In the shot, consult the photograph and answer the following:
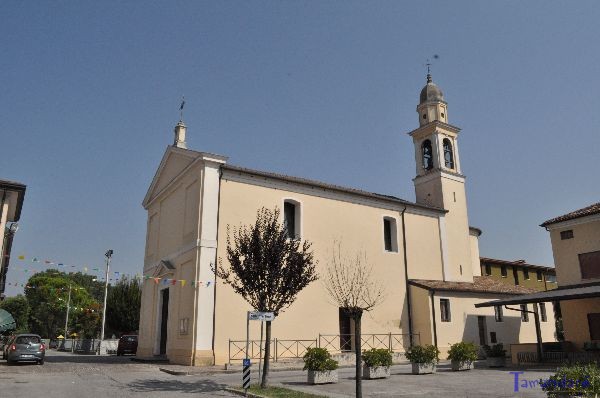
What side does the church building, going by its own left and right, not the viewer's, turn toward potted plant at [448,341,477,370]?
left

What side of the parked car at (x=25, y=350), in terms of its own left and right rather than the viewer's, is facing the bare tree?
back

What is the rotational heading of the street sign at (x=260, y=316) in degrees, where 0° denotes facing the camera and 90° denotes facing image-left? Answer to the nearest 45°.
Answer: approximately 0°

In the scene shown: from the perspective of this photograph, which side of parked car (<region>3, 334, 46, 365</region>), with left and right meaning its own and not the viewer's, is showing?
back

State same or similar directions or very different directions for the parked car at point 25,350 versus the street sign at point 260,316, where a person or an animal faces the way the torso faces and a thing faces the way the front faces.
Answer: very different directions

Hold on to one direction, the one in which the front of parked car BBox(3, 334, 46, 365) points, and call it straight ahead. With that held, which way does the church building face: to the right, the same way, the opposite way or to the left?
to the left

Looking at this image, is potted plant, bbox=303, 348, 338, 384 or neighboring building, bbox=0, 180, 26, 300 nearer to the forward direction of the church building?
the neighboring building

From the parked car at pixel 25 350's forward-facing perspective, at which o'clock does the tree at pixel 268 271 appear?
The tree is roughly at 5 o'clock from the parked car.

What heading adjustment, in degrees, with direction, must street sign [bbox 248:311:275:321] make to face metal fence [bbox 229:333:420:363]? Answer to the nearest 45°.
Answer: approximately 180°

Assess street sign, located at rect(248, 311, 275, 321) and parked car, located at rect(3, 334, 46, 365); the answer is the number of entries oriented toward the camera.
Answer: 1

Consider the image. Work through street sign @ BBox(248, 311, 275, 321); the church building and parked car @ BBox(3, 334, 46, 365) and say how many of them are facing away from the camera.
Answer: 1

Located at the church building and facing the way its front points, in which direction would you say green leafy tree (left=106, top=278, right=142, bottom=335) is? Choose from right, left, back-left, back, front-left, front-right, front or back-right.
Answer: right

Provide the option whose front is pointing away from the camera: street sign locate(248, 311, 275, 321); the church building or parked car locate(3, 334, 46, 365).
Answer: the parked car

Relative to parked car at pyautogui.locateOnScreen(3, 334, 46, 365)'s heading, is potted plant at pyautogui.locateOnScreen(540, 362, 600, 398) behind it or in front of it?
behind

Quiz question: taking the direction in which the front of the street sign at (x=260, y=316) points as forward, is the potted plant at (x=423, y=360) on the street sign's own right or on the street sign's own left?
on the street sign's own left

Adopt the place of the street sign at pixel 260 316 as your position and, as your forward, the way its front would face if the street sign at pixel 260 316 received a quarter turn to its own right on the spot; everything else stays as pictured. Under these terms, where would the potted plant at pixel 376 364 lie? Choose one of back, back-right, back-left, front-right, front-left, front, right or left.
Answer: back-right
